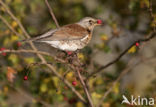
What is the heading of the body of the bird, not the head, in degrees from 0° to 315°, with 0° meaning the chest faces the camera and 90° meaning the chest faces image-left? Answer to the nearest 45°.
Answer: approximately 270°
